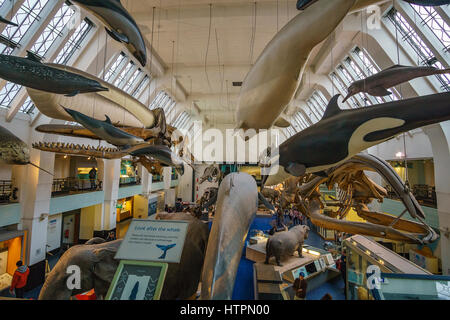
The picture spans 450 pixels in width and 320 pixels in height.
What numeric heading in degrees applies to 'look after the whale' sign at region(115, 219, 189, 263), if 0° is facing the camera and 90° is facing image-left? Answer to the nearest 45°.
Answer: approximately 0°

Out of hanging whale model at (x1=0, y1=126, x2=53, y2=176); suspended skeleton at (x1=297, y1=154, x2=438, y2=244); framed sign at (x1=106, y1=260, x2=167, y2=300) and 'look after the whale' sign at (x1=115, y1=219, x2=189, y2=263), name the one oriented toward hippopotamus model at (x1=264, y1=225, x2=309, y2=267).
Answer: the hanging whale model

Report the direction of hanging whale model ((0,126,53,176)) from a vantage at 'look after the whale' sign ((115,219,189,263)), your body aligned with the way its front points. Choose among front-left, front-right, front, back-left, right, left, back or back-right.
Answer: back-right

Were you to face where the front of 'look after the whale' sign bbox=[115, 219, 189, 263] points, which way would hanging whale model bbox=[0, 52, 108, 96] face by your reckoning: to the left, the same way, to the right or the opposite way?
to the left

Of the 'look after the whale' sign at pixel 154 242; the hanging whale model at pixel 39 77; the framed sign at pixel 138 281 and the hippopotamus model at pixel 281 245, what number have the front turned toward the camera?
2

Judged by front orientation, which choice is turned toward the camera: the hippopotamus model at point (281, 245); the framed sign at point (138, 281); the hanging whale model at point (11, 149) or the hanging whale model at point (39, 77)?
the framed sign
